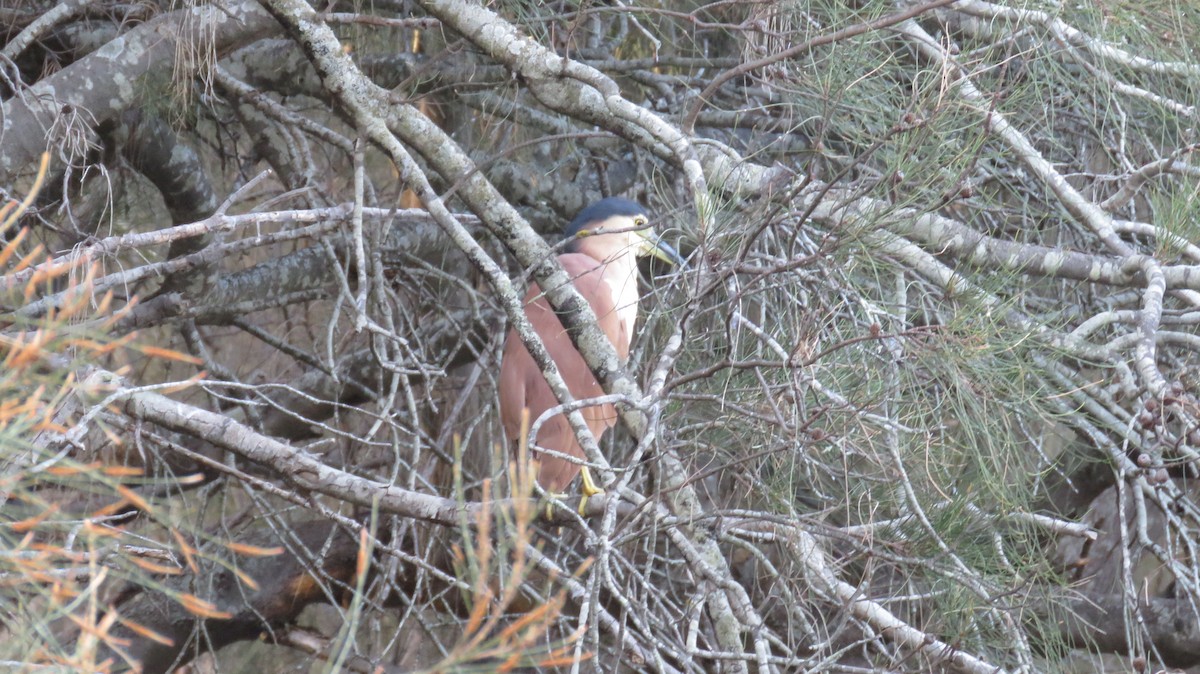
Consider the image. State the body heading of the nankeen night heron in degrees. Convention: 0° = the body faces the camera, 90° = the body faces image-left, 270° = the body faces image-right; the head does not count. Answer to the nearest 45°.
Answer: approximately 270°
